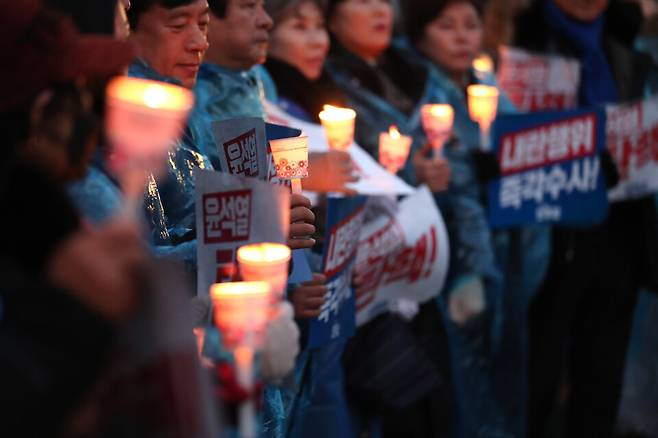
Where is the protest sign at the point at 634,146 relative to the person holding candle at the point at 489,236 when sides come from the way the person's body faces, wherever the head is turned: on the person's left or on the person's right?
on the person's left

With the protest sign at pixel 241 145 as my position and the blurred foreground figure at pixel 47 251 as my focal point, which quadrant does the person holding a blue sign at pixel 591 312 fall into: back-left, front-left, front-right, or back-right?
back-left

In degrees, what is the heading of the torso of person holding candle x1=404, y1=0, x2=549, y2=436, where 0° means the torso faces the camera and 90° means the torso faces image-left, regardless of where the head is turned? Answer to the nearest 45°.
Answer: approximately 315°

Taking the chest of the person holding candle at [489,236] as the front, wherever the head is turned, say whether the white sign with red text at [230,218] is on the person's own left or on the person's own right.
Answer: on the person's own right

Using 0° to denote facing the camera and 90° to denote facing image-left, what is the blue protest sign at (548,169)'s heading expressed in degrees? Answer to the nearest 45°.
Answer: approximately 0°

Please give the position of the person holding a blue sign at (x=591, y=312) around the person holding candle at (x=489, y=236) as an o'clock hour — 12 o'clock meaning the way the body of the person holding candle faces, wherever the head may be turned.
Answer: The person holding a blue sign is roughly at 10 o'clock from the person holding candle.

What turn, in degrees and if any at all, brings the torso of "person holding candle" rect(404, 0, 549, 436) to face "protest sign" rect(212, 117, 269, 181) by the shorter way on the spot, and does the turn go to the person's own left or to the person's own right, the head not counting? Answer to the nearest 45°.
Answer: approximately 45° to the person's own right
